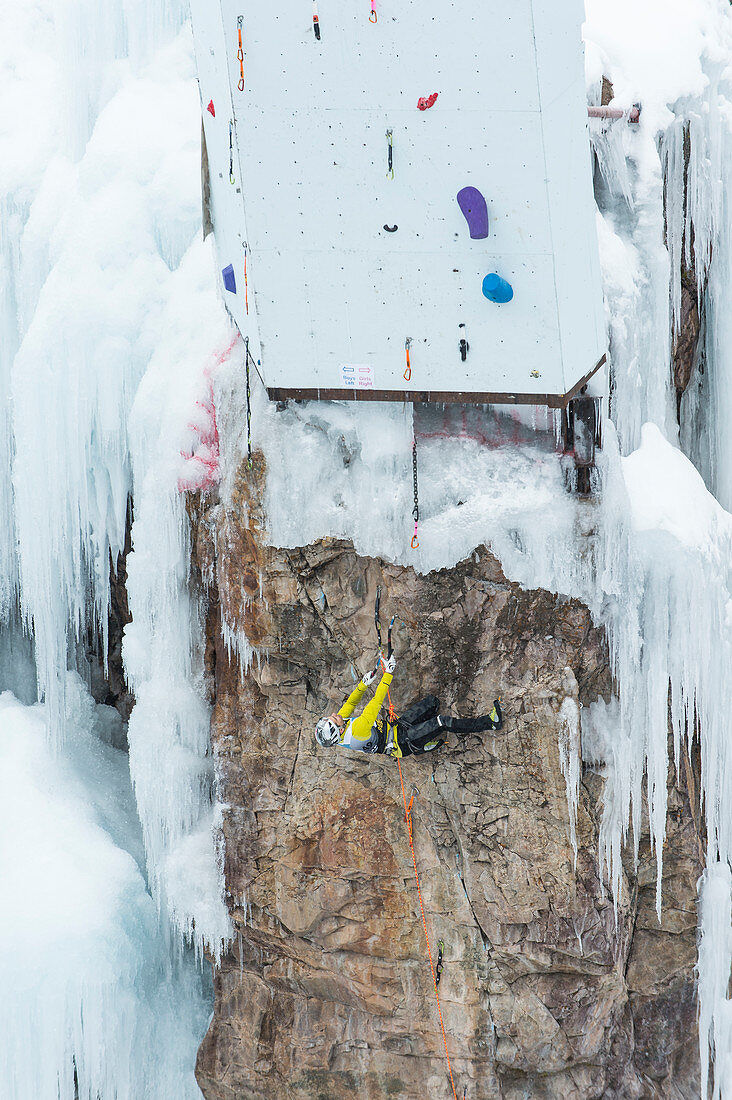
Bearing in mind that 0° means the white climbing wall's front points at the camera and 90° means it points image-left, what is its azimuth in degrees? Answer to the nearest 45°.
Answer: approximately 0°
